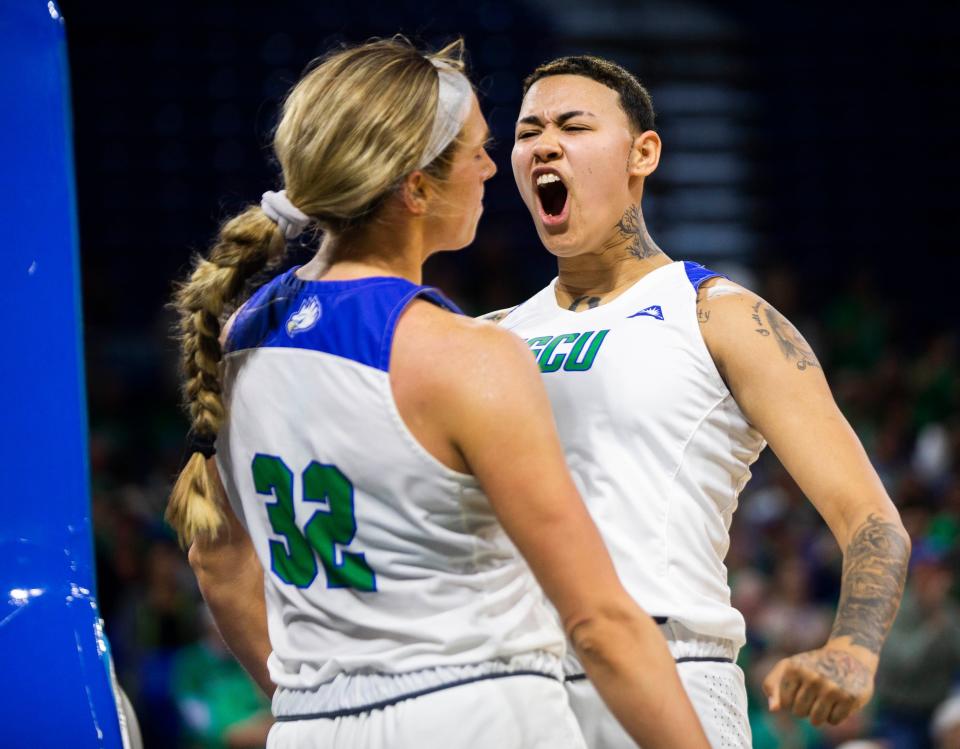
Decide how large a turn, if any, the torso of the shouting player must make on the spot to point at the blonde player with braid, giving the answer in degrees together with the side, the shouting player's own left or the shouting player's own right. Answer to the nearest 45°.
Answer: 0° — they already face them

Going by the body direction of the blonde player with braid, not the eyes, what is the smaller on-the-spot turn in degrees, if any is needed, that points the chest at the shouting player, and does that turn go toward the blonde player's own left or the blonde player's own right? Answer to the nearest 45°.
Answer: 0° — they already face them

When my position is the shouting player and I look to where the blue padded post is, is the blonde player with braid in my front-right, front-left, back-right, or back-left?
front-left

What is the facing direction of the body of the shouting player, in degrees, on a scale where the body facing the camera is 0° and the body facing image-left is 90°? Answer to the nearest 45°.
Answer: approximately 45°

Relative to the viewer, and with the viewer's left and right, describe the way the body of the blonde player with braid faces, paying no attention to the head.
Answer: facing away from the viewer and to the right of the viewer

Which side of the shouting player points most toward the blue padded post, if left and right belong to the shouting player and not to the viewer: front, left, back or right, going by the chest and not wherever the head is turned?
front

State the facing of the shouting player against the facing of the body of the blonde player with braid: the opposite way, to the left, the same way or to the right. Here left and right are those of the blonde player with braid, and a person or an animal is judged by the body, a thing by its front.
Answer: the opposite way

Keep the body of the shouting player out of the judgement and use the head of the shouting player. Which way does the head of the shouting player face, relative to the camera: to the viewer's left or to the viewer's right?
to the viewer's left
